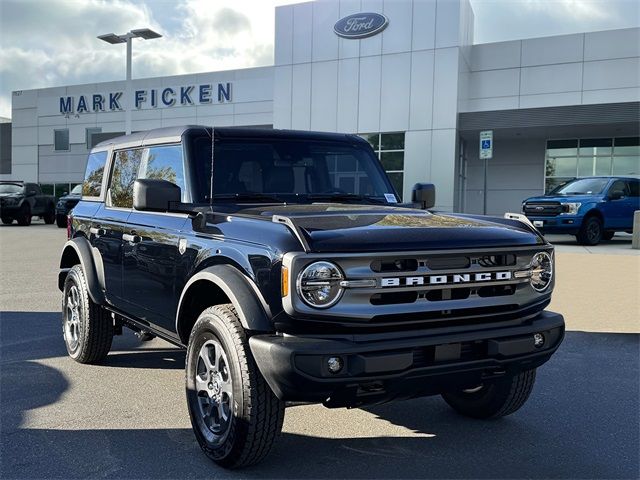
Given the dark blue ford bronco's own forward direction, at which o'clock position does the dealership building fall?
The dealership building is roughly at 8 o'clock from the dark blue ford bronco.

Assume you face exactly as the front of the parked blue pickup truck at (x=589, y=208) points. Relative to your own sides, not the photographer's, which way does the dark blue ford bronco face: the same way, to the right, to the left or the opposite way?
to the left

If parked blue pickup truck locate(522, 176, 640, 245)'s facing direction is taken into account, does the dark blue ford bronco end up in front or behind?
in front

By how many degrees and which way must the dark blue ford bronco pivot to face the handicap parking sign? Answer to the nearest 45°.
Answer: approximately 135° to its left

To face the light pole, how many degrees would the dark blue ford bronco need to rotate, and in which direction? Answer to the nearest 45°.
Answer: approximately 135° to its left

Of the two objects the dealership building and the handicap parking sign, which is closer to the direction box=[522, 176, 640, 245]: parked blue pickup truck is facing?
the handicap parking sign

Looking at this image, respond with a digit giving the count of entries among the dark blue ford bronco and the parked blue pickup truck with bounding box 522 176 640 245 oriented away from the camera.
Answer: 0

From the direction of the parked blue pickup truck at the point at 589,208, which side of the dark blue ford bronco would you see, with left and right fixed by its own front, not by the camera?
left

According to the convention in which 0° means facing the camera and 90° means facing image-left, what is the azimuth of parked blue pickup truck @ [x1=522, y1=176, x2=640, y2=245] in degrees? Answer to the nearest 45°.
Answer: approximately 45°

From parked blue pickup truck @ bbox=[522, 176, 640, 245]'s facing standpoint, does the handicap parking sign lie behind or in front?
in front

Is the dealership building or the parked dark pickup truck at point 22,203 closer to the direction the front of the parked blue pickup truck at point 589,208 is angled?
the parked dark pickup truck

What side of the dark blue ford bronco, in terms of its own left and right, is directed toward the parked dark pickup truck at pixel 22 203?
back
